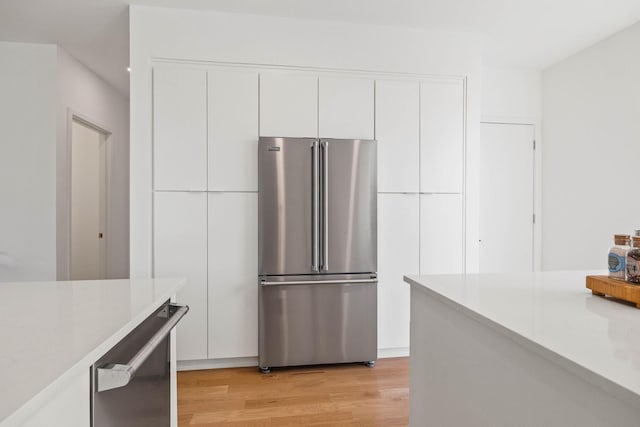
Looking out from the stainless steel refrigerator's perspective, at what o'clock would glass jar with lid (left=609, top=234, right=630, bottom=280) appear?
The glass jar with lid is roughly at 11 o'clock from the stainless steel refrigerator.

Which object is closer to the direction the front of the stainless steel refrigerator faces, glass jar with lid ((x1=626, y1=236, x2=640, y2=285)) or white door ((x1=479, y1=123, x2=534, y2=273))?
the glass jar with lid

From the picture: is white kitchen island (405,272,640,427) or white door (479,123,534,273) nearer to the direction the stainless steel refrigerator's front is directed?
the white kitchen island

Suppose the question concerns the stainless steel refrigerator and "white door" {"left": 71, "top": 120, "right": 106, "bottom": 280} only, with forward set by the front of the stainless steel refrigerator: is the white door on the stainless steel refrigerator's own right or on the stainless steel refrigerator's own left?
on the stainless steel refrigerator's own right

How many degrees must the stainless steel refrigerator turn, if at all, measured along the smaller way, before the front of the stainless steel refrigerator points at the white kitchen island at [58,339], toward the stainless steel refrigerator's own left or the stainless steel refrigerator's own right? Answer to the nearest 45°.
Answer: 0° — it already faces it

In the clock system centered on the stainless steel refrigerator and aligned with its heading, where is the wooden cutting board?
The wooden cutting board is roughly at 11 o'clock from the stainless steel refrigerator.

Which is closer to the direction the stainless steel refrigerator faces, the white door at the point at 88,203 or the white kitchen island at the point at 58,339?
the white kitchen island

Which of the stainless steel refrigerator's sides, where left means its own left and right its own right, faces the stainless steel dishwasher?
front

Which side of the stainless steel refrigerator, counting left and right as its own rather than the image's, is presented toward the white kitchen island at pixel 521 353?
front

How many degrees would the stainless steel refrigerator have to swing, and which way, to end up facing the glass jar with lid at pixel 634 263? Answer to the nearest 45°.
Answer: approximately 45° to its left

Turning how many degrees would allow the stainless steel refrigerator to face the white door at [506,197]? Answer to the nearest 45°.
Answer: approximately 135° to its left

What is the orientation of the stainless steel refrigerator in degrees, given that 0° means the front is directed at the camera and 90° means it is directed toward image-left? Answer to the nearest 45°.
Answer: approximately 0°
